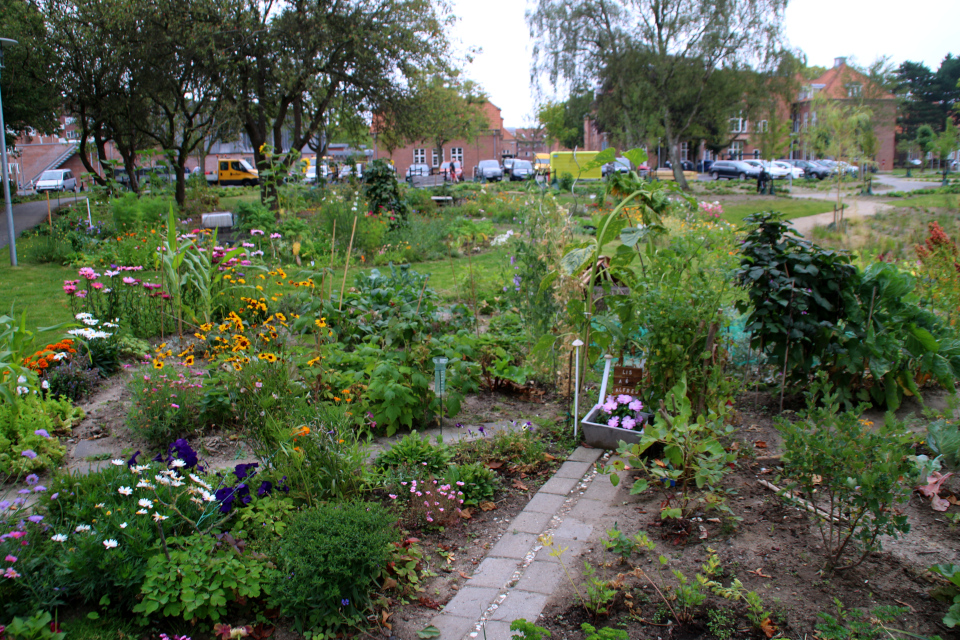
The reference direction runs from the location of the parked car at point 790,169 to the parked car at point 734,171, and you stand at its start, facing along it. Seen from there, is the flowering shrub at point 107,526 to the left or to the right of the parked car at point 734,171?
left

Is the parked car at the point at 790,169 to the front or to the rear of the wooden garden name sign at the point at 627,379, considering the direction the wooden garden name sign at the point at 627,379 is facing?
to the rear

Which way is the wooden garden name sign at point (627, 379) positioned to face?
toward the camera

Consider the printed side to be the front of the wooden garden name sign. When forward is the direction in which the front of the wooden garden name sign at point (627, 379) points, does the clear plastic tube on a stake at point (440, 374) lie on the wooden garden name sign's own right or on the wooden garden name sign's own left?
on the wooden garden name sign's own right

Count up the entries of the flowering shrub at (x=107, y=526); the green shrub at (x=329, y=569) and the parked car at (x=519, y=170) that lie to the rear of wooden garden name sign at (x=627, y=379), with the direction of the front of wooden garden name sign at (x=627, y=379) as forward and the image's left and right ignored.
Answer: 1

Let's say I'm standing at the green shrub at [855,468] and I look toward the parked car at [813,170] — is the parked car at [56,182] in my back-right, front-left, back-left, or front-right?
front-left
